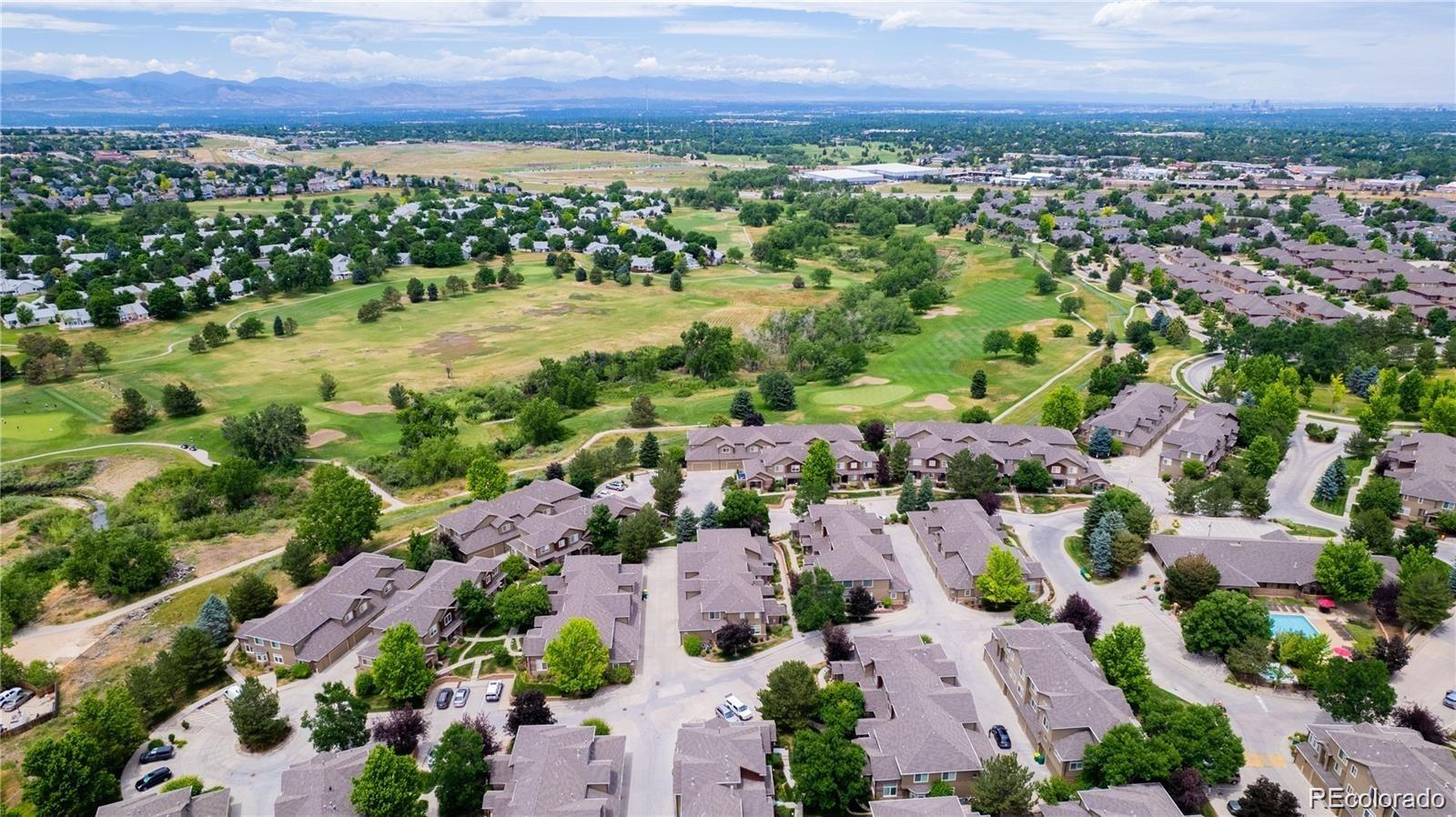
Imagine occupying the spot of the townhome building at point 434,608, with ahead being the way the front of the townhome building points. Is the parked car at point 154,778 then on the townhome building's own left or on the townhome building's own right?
on the townhome building's own right

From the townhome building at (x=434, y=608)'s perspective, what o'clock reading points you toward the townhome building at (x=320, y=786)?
the townhome building at (x=320, y=786) is roughly at 2 o'clock from the townhome building at (x=434, y=608).

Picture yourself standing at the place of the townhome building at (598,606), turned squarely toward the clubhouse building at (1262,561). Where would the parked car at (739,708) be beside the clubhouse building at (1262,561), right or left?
right
